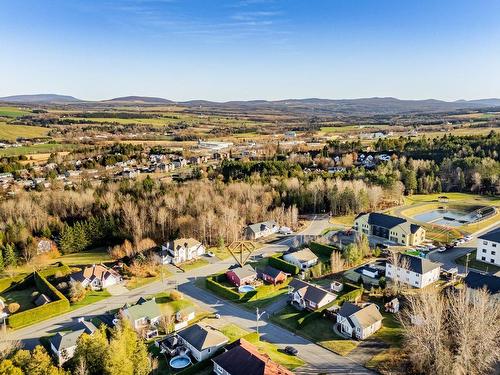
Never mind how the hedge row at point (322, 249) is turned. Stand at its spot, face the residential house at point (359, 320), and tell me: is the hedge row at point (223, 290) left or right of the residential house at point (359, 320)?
right

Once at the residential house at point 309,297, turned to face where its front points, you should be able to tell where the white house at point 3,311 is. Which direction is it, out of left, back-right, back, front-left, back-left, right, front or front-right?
front-right

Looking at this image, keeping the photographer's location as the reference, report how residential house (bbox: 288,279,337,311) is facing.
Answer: facing the viewer and to the left of the viewer

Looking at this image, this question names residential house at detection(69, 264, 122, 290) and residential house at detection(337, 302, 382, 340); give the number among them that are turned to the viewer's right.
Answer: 0

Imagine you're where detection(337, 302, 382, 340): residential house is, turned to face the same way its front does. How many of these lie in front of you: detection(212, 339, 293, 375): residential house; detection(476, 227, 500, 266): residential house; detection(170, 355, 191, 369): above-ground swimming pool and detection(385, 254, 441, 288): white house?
2

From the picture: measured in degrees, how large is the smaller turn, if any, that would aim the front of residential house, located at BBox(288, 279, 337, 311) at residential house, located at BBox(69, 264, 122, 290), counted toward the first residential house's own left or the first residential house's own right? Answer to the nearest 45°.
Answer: approximately 45° to the first residential house's own right

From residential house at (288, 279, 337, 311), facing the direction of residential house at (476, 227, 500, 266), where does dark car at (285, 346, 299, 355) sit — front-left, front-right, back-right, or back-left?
back-right

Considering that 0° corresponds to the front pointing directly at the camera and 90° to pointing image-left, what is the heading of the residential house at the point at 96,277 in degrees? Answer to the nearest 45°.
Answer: approximately 0°

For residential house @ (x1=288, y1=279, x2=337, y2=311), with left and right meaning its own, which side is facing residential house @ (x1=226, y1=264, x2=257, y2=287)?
right
